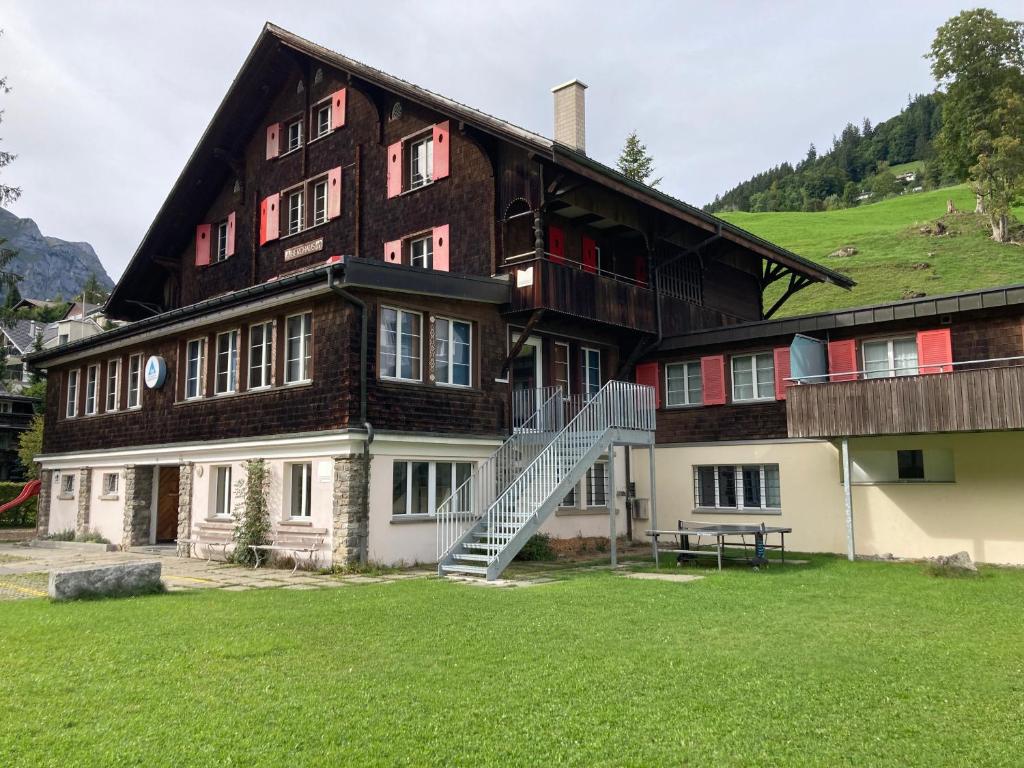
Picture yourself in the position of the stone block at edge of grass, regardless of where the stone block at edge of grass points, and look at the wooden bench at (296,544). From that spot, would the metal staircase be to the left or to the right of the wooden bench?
right

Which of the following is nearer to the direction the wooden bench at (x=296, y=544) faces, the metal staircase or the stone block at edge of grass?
the stone block at edge of grass

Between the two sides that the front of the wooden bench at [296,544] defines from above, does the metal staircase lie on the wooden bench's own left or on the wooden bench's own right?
on the wooden bench's own left

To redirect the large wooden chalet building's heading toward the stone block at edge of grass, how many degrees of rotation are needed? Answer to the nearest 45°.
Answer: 0° — it already faces it

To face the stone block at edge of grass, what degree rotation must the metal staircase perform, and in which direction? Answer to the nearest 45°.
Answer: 0° — it already faces it

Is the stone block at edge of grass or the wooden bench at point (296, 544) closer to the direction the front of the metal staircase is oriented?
the stone block at edge of grass

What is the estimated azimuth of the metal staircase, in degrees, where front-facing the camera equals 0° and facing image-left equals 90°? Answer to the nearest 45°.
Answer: approximately 45°

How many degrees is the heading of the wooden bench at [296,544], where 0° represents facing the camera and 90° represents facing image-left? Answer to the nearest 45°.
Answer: approximately 45°
